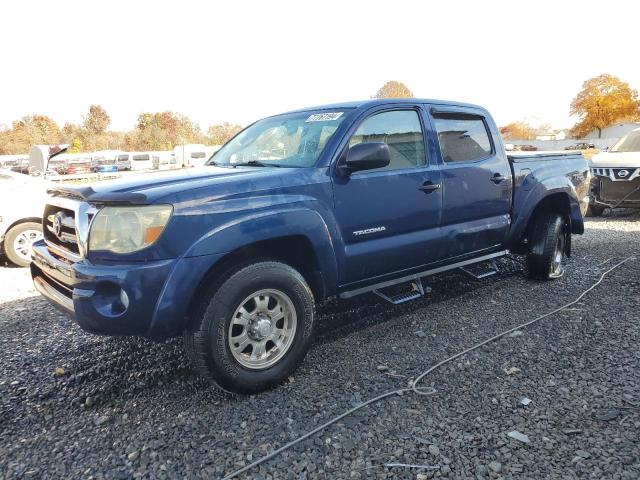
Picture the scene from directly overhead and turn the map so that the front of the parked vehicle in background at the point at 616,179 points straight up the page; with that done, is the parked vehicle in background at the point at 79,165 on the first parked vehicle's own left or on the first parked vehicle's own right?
on the first parked vehicle's own right

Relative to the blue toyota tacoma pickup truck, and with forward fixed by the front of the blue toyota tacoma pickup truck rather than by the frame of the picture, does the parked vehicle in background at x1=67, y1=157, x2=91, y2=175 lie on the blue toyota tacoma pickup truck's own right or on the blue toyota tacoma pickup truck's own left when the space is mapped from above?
on the blue toyota tacoma pickup truck's own right

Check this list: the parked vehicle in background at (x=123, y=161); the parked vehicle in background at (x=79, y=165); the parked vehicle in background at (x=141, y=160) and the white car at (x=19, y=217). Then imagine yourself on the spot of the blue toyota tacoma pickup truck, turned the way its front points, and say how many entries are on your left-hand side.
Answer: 0

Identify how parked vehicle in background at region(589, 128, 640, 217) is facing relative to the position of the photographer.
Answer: facing the viewer and to the left of the viewer

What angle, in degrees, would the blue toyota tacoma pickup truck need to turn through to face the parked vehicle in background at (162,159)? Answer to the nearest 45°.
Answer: approximately 135° to its right

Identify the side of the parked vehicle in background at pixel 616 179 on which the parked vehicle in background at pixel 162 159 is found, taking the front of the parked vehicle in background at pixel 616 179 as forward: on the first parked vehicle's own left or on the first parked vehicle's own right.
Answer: on the first parked vehicle's own right

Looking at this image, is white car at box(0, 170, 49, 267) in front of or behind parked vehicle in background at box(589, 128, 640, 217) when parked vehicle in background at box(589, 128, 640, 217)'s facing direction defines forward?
in front

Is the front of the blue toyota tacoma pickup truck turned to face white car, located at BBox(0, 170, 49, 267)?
no

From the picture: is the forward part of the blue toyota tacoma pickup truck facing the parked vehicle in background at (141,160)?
no

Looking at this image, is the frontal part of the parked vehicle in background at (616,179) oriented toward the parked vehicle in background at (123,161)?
no

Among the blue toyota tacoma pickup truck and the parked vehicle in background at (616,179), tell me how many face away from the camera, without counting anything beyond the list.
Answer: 0
